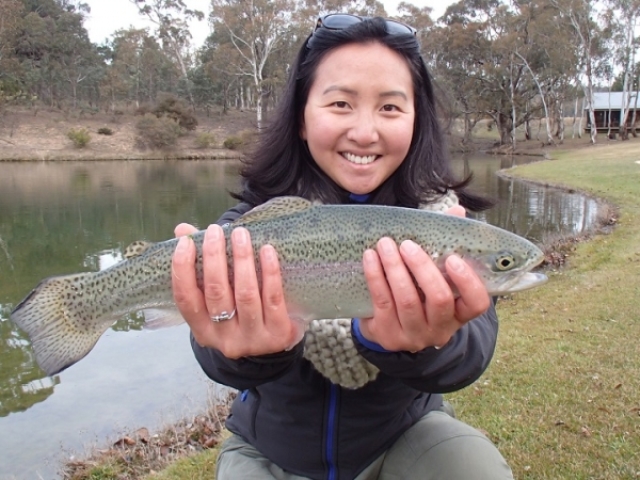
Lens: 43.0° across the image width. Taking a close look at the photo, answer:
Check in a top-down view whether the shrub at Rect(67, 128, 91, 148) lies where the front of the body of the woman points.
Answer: no

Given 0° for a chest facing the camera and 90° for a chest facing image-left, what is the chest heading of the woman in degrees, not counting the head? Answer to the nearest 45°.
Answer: approximately 0°

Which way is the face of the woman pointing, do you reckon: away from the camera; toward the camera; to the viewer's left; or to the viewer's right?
toward the camera
